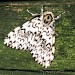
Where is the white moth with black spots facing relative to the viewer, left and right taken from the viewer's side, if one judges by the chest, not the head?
facing away from the viewer and to the right of the viewer
